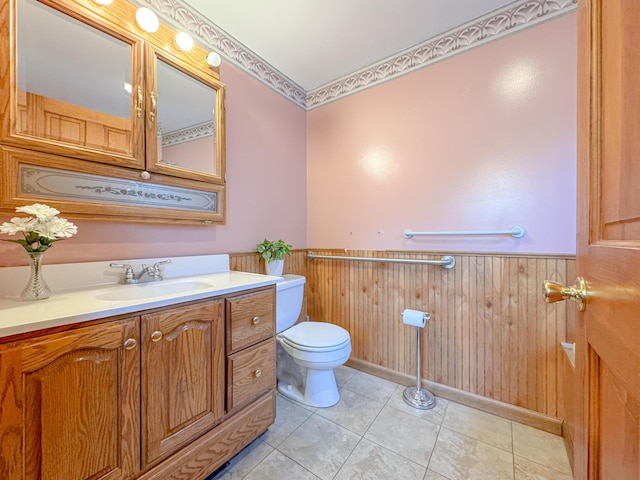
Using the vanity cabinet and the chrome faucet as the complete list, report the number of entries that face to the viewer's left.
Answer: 0

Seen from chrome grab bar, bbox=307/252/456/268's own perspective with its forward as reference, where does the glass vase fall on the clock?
The glass vase is roughly at 12 o'clock from the chrome grab bar.

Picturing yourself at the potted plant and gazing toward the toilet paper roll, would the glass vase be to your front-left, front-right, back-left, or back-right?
back-right

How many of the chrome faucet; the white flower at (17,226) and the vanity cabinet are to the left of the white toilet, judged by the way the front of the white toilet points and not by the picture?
0

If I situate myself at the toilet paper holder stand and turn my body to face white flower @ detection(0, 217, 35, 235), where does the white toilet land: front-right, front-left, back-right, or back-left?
front-right

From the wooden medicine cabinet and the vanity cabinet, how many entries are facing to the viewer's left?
0

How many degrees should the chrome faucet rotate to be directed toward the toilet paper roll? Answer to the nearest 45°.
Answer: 0° — it already faces it

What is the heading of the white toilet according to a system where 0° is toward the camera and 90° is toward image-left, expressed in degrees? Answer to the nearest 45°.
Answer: approximately 315°

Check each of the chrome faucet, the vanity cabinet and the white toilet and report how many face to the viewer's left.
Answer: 0

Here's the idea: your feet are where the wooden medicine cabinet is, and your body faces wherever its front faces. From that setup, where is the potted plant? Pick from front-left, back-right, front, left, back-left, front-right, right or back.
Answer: front-left

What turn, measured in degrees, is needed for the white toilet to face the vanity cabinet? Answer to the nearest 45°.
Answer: approximately 90° to its right

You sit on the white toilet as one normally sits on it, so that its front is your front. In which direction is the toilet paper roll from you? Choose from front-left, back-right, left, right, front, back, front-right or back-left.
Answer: front-left

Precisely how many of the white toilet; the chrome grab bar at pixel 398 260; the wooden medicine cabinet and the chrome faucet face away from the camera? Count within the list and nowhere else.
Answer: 0

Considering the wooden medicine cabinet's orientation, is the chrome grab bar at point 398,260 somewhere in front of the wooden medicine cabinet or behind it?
in front

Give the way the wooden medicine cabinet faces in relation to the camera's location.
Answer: facing the viewer and to the right of the viewer

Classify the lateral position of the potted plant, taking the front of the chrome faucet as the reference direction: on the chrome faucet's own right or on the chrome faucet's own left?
on the chrome faucet's own left

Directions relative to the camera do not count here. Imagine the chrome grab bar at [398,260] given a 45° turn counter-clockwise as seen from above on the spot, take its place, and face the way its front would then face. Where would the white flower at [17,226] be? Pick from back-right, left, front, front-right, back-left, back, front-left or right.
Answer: front-right

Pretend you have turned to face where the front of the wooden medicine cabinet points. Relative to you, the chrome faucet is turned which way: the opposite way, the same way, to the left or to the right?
the same way

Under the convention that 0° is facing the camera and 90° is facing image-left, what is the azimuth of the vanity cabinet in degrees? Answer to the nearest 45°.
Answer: approximately 315°
